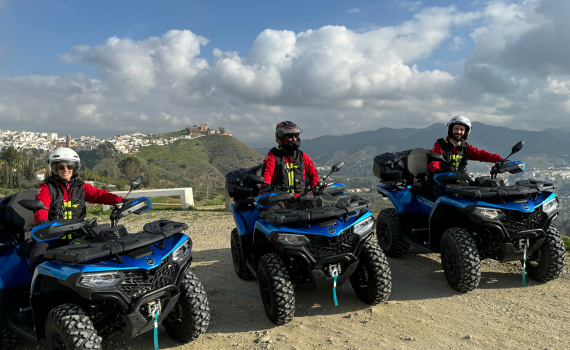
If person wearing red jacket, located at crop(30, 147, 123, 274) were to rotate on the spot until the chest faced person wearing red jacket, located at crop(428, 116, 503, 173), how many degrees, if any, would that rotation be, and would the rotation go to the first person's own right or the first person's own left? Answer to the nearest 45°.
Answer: approximately 90° to the first person's own left

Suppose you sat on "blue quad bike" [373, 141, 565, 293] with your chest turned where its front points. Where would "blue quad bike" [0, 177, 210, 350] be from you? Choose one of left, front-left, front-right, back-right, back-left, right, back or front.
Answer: right

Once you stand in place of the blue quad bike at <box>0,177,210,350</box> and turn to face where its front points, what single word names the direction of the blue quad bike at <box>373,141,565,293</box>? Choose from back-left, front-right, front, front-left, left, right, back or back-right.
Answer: front-left

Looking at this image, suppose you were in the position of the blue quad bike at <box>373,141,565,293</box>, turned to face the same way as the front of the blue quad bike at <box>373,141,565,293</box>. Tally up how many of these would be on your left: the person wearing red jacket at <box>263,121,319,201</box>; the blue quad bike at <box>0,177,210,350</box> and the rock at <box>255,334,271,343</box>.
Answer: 0

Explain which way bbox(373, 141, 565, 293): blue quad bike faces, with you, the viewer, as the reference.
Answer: facing the viewer and to the right of the viewer

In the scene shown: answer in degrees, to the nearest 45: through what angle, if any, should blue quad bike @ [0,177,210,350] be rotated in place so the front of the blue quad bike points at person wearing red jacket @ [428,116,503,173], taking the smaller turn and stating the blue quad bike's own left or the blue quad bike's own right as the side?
approximately 45° to the blue quad bike's own left

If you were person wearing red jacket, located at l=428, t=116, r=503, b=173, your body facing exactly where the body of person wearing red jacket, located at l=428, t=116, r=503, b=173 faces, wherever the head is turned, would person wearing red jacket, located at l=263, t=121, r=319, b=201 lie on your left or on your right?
on your right

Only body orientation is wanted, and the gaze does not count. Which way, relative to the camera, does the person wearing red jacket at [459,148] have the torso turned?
toward the camera

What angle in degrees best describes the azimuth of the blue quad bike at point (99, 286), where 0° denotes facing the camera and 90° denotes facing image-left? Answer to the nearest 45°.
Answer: approximately 315°

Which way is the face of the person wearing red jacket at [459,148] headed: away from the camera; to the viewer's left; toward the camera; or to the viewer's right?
toward the camera

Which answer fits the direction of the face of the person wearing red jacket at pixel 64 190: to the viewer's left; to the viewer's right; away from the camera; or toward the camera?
toward the camera

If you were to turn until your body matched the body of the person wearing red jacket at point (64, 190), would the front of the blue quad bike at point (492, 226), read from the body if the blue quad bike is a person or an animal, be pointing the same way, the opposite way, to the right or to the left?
the same way

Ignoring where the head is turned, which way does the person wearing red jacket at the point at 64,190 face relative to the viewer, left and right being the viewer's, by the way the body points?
facing the viewer

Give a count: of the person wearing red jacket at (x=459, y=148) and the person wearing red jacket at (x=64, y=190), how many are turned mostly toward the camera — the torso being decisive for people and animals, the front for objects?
2

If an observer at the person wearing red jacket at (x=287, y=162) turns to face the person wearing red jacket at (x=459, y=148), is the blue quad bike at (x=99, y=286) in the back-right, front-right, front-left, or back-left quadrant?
back-right

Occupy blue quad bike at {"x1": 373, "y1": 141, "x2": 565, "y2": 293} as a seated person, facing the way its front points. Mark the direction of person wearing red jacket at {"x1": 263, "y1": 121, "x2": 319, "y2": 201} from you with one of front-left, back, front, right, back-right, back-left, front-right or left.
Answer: back-right

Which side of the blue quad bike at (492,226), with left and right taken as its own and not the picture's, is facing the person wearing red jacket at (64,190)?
right
